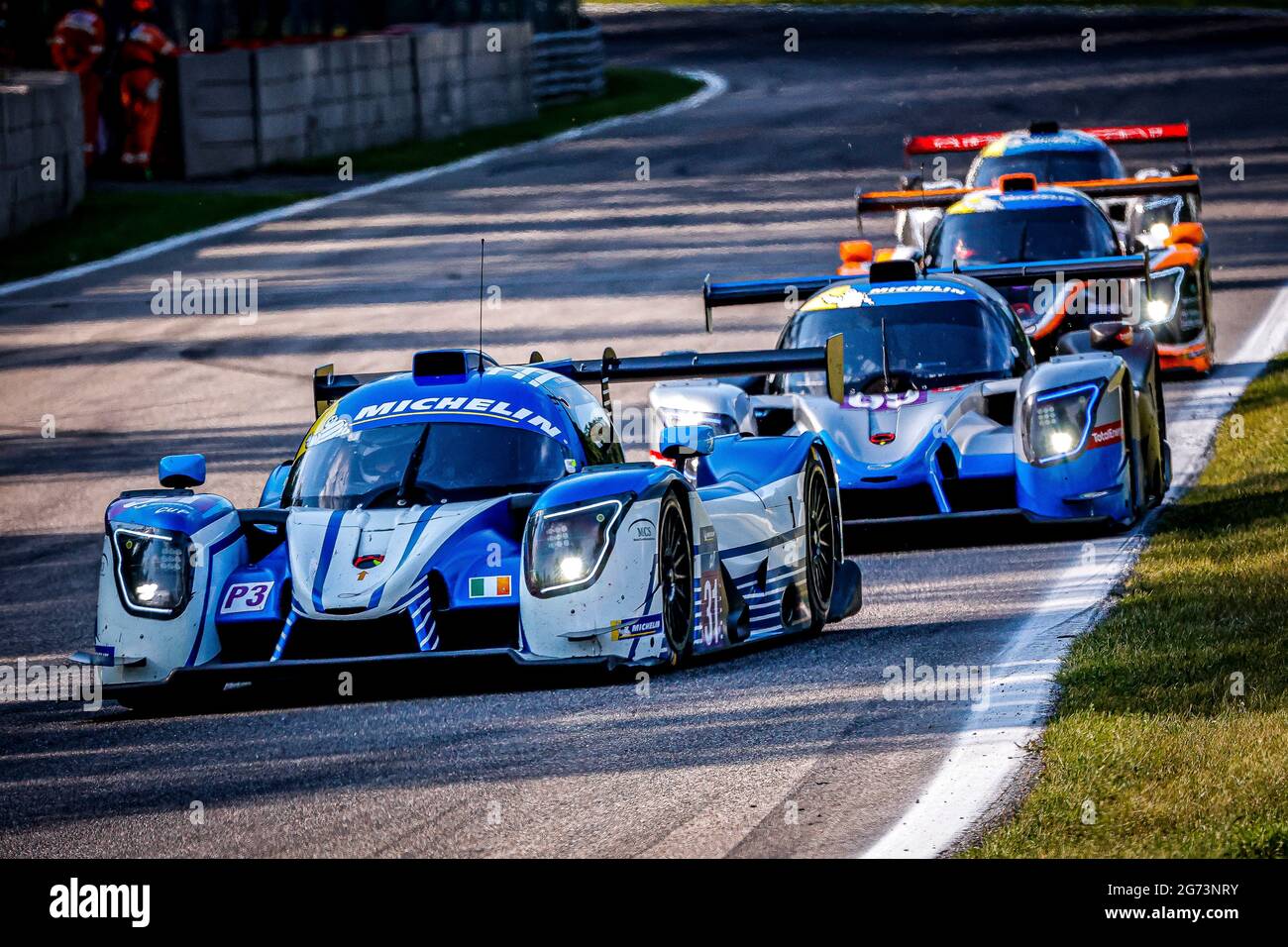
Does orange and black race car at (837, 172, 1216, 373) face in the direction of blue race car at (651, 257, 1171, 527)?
yes

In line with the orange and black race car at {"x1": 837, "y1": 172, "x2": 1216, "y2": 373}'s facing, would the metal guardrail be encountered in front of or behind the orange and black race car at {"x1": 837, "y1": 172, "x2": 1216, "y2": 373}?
behind

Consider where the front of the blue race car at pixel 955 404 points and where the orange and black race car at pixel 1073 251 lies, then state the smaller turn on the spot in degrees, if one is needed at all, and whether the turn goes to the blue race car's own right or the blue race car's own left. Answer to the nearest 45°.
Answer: approximately 180°

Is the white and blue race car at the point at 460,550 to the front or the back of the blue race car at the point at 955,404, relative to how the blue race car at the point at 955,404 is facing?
to the front

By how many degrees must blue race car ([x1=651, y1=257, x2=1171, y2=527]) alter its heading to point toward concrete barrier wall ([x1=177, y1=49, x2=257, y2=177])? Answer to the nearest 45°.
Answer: approximately 135° to its right

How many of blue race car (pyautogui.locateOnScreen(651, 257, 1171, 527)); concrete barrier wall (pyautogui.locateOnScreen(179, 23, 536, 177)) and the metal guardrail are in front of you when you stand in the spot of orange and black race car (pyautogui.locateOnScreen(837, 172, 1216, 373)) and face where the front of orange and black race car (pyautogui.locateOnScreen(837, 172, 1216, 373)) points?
1

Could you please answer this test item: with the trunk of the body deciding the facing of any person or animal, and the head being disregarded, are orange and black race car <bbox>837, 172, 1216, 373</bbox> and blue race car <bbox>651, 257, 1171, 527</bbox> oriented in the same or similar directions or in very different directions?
same or similar directions

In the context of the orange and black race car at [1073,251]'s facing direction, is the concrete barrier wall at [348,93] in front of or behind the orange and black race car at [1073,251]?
behind

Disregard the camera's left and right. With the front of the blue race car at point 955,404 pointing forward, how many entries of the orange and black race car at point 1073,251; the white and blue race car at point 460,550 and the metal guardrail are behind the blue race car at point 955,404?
2

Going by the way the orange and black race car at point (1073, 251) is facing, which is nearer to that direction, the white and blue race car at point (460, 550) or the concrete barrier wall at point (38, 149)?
the white and blue race car

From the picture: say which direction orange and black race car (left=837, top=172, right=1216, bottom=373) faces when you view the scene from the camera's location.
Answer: facing the viewer

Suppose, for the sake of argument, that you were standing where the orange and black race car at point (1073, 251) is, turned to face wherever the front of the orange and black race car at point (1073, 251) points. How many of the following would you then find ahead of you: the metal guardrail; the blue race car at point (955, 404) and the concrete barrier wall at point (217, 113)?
1

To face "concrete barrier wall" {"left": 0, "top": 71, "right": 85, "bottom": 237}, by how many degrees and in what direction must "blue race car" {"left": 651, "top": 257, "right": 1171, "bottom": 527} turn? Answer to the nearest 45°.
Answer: approximately 135° to its right
